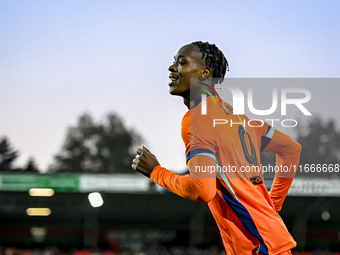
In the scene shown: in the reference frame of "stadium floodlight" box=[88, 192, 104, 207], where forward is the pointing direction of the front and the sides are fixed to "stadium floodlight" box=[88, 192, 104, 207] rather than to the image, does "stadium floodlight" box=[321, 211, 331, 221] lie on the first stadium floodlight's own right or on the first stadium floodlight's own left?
on the first stadium floodlight's own left

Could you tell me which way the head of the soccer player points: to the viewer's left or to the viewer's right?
to the viewer's left

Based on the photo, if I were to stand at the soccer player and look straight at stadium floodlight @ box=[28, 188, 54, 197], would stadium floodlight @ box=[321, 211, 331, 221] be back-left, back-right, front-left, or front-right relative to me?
front-right

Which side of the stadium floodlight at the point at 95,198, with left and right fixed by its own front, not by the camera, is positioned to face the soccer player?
front

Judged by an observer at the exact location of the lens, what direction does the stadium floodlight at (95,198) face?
facing the viewer

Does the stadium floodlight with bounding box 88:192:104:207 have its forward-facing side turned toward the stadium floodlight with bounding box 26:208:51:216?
no

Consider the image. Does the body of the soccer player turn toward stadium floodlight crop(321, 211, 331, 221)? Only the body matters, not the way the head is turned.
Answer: no

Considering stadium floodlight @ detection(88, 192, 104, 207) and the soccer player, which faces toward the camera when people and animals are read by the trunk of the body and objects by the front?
the stadium floodlight

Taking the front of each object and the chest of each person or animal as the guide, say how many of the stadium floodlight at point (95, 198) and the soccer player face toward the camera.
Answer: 1

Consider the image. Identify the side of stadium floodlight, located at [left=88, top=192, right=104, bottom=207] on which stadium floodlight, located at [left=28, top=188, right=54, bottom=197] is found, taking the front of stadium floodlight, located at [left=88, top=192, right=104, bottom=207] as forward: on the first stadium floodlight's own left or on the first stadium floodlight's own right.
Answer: on the first stadium floodlight's own right

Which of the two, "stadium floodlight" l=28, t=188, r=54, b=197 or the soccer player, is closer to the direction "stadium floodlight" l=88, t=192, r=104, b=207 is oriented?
the soccer player
